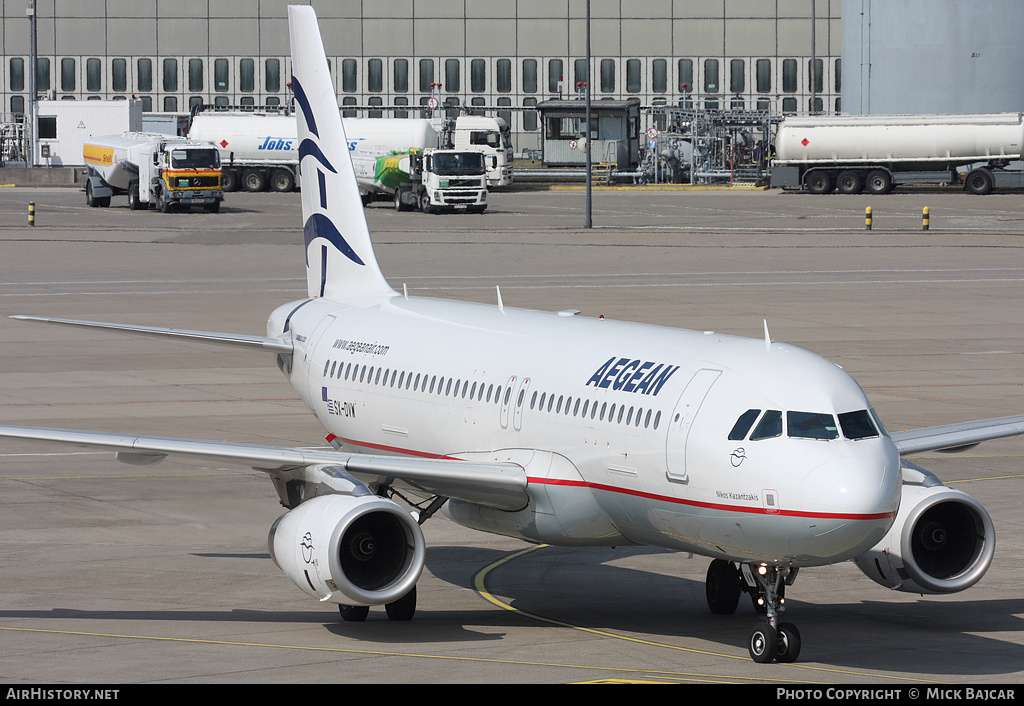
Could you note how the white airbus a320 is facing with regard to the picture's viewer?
facing the viewer and to the right of the viewer
